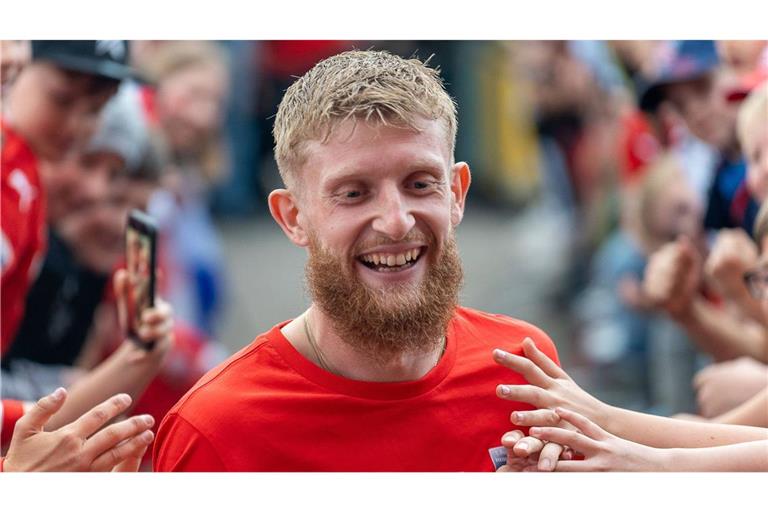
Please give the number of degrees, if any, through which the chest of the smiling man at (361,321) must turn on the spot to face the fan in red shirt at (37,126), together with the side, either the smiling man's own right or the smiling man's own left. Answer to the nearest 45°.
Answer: approximately 135° to the smiling man's own right

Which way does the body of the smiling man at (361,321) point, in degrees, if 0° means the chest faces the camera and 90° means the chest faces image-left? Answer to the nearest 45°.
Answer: approximately 0°
